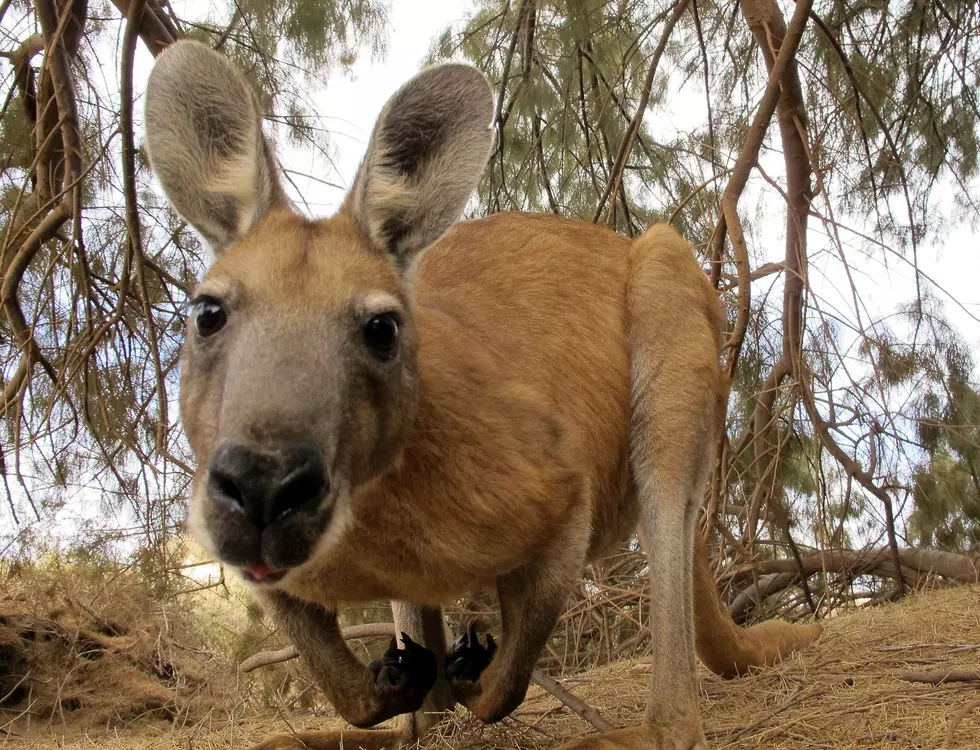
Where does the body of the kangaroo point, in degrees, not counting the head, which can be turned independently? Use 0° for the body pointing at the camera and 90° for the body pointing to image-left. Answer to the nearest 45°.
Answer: approximately 45°

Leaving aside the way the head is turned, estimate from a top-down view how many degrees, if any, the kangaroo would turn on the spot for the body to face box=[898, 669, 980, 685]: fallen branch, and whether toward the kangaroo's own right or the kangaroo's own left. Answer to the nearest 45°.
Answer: approximately 180°

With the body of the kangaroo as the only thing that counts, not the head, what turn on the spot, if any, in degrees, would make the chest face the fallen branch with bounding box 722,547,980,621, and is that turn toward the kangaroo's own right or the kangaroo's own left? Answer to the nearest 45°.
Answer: approximately 180°

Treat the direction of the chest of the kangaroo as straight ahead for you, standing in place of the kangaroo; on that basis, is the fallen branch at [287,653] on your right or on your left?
on your right
